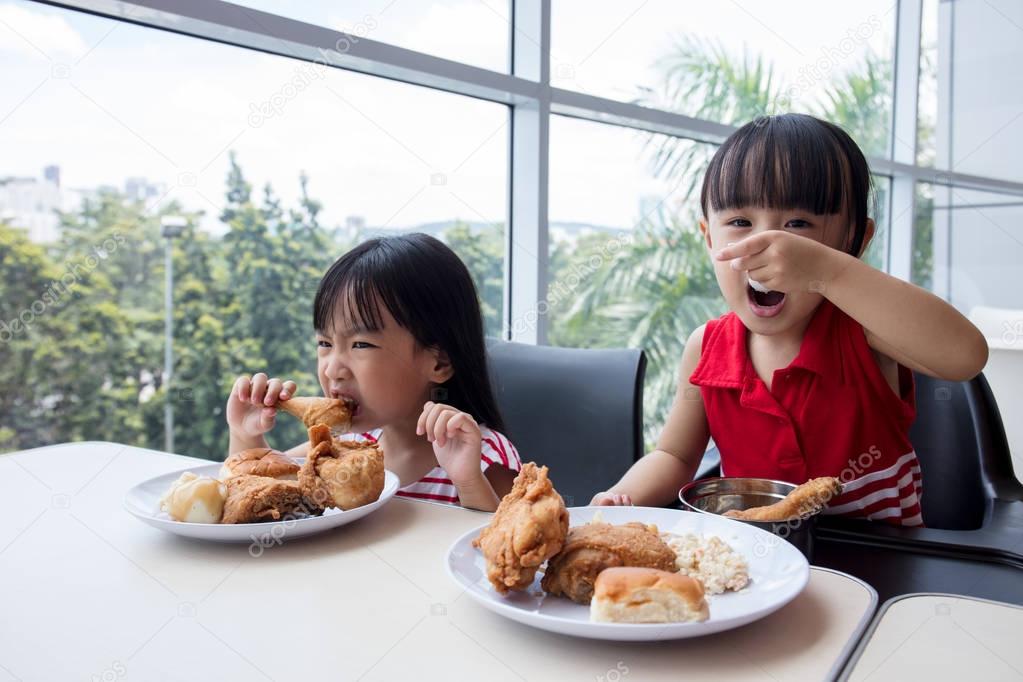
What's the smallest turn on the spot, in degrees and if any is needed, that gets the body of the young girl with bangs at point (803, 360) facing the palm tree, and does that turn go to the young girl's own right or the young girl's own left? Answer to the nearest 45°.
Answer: approximately 135° to the young girl's own right

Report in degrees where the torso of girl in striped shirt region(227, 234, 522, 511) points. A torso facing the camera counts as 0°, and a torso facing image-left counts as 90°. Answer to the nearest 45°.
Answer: approximately 45°

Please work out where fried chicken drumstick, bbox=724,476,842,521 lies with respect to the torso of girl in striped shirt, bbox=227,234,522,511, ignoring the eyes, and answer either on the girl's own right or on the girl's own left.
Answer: on the girl's own left

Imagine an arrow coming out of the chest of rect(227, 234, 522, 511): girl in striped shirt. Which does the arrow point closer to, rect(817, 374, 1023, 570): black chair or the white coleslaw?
the white coleslaw
